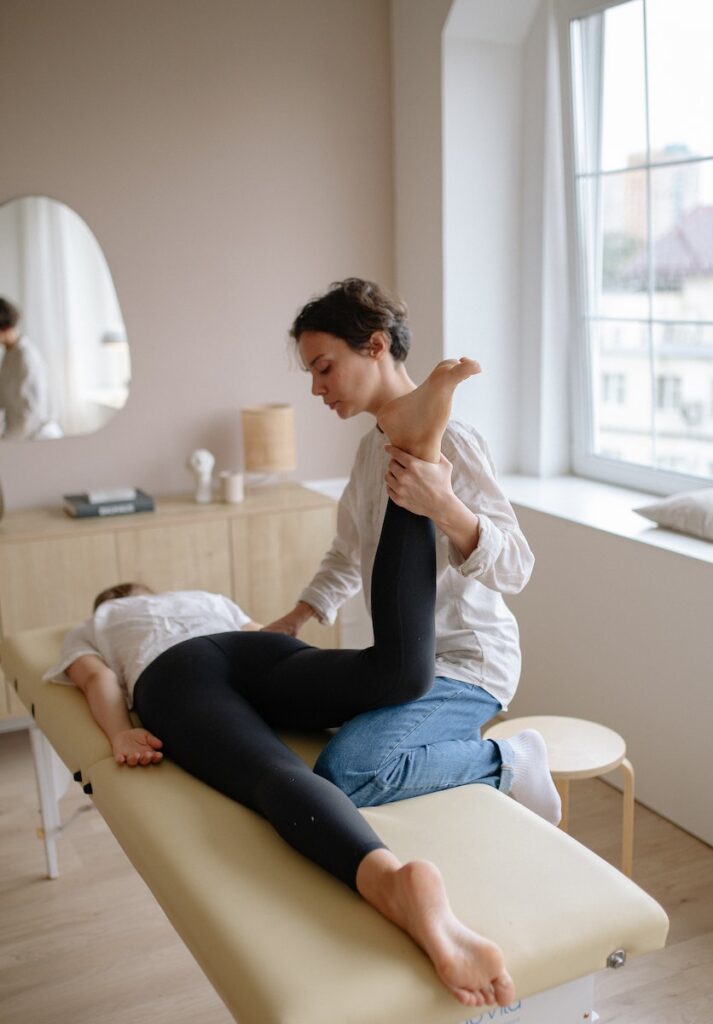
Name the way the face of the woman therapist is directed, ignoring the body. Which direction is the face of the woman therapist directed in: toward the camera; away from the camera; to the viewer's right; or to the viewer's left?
to the viewer's left

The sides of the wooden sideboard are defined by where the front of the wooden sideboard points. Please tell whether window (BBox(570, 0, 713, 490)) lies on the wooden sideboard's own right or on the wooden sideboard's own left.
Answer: on the wooden sideboard's own left

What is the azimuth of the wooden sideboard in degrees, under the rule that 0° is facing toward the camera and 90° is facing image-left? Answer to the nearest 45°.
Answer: approximately 0°

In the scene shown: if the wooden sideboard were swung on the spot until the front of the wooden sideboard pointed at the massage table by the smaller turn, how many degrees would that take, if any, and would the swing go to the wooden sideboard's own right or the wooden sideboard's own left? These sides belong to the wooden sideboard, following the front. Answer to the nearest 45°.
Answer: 0° — it already faces it

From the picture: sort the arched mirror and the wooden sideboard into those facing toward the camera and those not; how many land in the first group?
2

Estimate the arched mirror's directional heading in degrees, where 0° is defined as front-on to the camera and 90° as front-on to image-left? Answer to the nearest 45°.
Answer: approximately 0°

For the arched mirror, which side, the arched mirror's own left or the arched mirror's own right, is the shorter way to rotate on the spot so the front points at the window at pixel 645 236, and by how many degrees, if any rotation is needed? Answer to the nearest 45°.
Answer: approximately 90° to the arched mirror's own left

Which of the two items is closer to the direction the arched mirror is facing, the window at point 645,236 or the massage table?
the massage table
